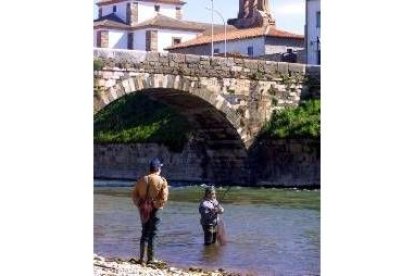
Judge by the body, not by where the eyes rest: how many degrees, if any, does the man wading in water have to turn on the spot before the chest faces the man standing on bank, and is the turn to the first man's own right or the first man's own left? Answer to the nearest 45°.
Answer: approximately 90° to the first man's own right

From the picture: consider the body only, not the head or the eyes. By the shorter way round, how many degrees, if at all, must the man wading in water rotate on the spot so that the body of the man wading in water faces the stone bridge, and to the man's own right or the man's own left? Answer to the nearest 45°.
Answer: approximately 135° to the man's own left

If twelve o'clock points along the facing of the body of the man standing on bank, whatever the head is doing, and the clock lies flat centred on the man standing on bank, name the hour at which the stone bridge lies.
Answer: The stone bridge is roughly at 11 o'clock from the man standing on bank.

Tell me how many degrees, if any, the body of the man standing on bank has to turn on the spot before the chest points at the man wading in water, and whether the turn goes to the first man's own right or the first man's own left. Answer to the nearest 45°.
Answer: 0° — they already face them

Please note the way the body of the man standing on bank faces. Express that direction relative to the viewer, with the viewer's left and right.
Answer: facing away from the viewer and to the right of the viewer

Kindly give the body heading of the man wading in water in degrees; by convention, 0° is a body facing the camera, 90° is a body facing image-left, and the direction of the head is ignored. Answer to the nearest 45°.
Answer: approximately 315°
